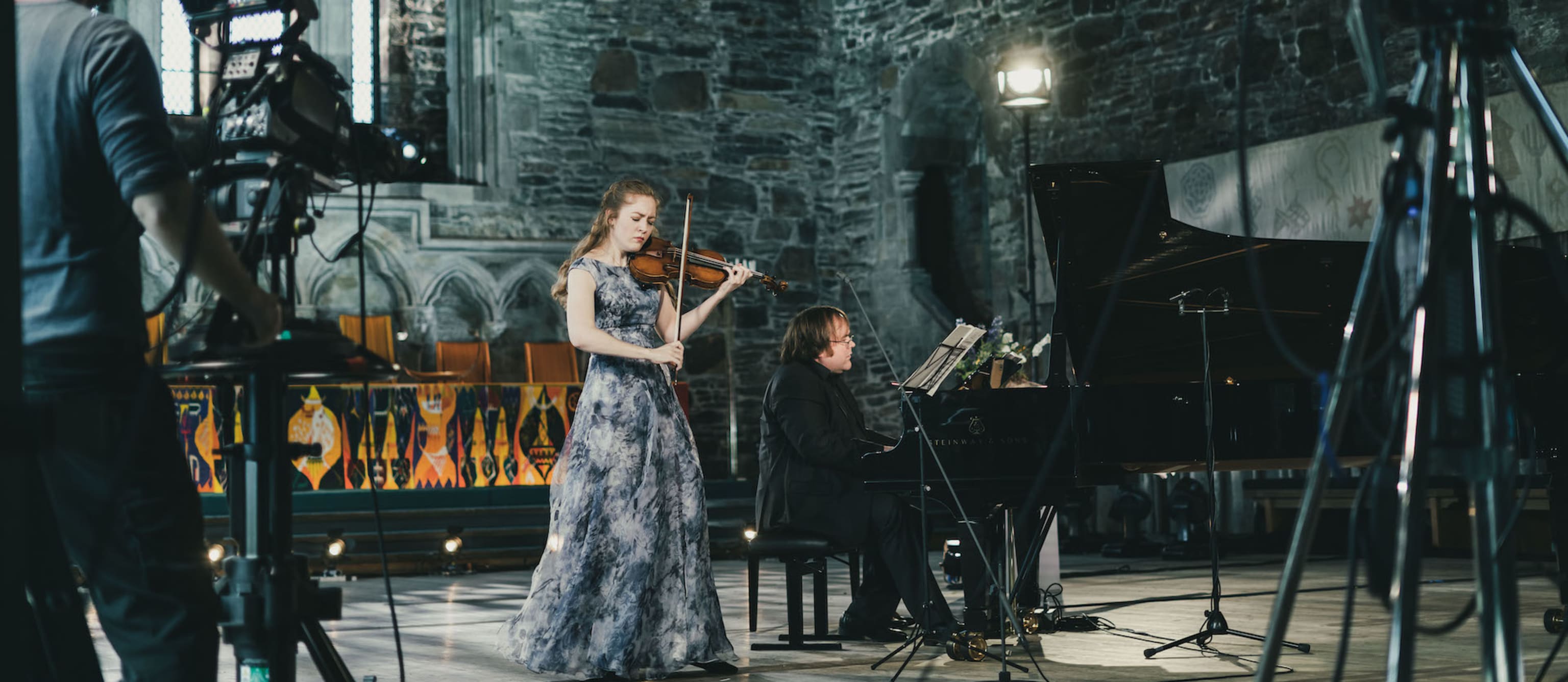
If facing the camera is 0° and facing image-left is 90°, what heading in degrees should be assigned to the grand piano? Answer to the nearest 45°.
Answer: approximately 90°

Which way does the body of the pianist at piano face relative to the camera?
to the viewer's right

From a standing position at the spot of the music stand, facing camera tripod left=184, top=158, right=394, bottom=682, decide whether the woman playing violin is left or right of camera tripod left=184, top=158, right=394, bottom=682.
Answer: right

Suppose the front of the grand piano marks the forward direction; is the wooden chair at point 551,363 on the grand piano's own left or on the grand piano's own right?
on the grand piano's own right

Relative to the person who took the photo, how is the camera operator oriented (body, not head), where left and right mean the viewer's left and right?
facing away from the viewer and to the right of the viewer

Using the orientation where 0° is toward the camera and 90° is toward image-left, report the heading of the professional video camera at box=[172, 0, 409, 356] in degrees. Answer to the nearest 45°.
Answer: approximately 225°

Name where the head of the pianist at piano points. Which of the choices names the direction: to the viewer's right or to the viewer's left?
to the viewer's right

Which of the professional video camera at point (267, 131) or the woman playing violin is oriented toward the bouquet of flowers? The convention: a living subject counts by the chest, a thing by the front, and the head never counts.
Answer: the professional video camera

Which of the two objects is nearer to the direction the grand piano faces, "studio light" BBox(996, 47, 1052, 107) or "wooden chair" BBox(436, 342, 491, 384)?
the wooden chair

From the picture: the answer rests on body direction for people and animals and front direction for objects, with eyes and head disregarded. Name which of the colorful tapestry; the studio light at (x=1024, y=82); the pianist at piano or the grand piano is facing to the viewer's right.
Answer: the pianist at piano

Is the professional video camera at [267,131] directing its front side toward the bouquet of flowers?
yes
